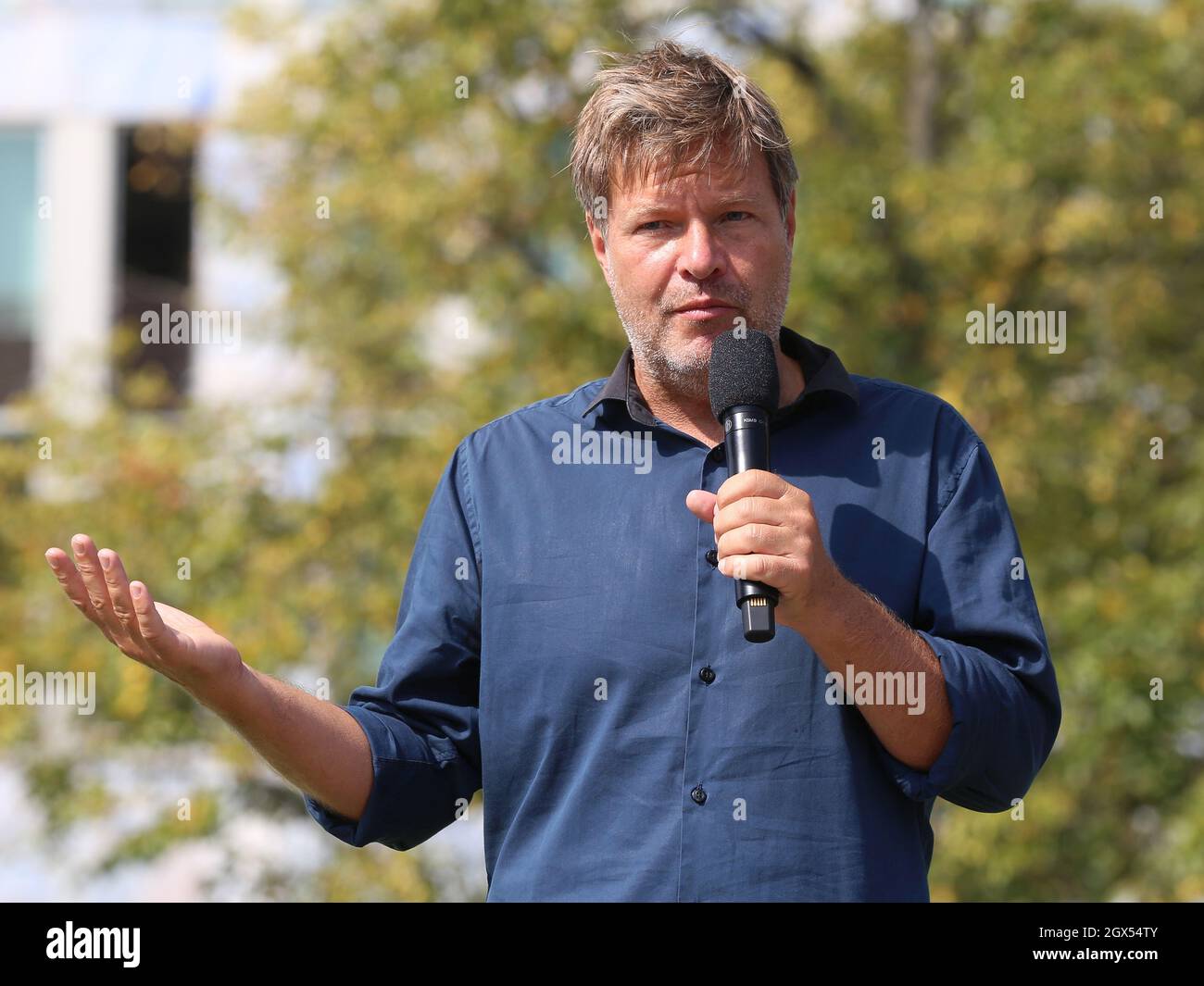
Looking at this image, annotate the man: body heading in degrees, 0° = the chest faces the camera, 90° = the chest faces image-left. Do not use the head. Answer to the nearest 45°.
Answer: approximately 0°
